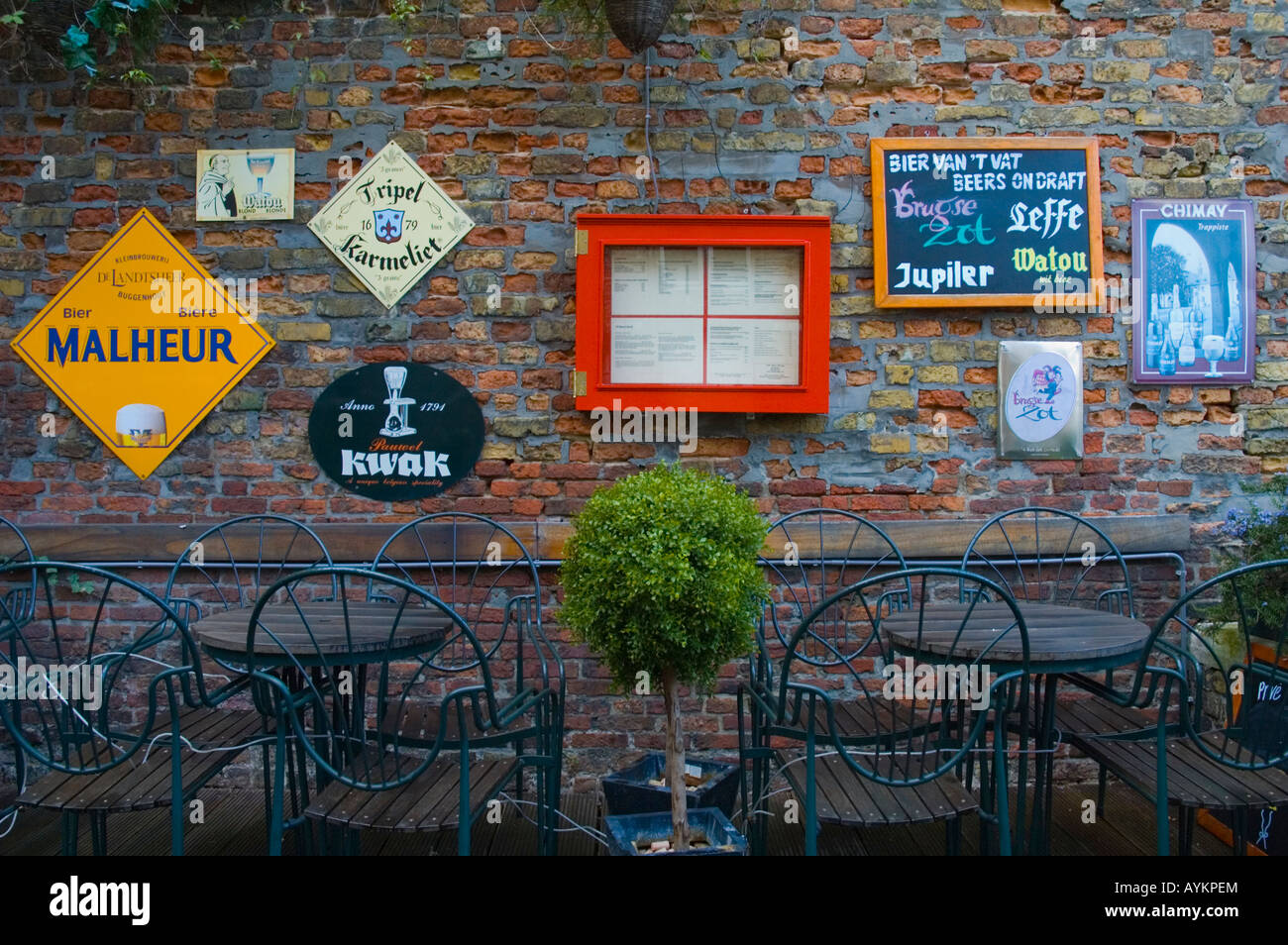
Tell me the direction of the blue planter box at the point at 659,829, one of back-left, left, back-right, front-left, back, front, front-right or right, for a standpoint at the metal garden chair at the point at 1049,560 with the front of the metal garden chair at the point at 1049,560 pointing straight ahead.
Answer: front

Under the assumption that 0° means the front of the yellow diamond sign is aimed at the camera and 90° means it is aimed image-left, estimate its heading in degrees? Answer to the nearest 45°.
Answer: approximately 0°

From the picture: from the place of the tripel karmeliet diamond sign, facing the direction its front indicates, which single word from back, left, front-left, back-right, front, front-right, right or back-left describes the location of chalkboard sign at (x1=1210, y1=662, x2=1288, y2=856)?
front-left

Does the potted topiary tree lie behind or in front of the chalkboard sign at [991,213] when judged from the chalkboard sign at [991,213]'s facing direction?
in front

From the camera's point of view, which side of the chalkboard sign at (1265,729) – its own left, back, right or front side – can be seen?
front

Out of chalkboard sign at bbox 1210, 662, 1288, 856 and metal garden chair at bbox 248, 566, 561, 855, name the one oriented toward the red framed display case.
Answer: the metal garden chair

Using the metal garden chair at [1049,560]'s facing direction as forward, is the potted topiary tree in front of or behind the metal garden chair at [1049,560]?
in front

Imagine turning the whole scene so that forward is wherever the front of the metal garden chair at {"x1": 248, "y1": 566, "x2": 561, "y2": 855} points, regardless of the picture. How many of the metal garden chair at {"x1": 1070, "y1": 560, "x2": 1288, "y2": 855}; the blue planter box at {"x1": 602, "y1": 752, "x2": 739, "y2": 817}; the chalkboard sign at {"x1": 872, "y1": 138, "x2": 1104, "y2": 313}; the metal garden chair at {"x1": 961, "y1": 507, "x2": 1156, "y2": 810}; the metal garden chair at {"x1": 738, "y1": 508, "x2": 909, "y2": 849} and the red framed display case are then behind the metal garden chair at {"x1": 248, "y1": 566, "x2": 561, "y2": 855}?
0

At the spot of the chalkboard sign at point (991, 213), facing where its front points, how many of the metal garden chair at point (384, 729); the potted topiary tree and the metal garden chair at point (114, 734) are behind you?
0

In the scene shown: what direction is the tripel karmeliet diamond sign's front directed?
toward the camera

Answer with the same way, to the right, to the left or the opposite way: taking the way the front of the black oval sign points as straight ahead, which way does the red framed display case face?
the same way

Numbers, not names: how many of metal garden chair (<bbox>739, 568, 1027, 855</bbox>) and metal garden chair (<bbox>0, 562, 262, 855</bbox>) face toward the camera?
0

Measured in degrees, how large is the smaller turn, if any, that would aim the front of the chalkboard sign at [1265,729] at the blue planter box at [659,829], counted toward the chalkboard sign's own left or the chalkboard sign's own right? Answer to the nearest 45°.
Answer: approximately 45° to the chalkboard sign's own right

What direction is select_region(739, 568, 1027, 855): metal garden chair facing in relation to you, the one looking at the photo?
facing away from the viewer and to the left of the viewer

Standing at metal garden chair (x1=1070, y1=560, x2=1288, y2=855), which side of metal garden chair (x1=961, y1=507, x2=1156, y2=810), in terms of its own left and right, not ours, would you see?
left

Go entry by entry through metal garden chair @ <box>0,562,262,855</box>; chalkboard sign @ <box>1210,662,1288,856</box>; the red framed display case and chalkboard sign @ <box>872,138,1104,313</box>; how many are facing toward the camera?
3

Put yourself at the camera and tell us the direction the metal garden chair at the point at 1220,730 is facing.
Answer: facing away from the viewer and to the left of the viewer

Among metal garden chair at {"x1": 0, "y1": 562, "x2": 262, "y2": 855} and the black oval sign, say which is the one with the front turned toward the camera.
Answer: the black oval sign

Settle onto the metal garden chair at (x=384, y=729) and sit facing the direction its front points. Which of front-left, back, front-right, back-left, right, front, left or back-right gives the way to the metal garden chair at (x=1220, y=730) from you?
front-right

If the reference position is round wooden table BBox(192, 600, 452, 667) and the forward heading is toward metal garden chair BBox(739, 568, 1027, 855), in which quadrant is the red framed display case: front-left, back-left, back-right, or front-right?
front-left

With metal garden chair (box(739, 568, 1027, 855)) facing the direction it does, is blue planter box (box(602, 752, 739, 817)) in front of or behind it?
in front

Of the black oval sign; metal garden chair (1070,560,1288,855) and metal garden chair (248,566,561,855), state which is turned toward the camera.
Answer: the black oval sign

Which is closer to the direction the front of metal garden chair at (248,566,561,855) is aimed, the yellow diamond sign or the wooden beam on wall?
the wooden beam on wall
